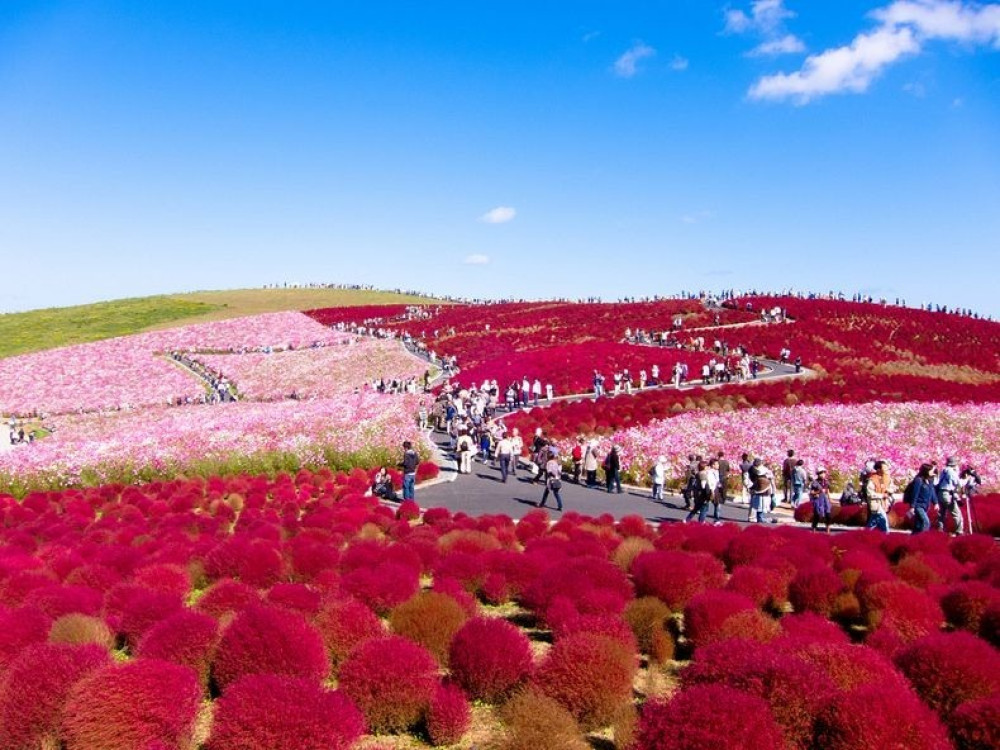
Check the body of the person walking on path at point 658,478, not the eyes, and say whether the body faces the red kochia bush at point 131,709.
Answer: no

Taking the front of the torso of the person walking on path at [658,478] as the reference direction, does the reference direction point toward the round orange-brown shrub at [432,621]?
no
